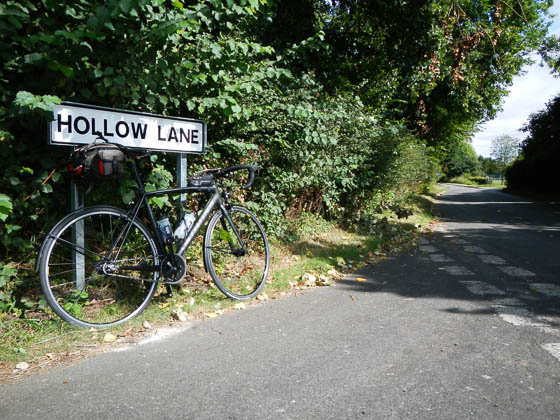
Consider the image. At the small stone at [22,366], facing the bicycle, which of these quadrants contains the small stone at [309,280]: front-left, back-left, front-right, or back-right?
front-right

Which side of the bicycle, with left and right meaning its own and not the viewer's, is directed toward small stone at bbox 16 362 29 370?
back

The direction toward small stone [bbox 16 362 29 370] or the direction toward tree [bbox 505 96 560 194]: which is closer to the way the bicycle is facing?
the tree

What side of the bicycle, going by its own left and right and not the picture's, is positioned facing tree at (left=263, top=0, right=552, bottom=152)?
front

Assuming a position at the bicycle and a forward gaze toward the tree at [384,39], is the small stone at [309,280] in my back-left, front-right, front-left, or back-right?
front-right

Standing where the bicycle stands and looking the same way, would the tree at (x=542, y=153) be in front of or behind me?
in front

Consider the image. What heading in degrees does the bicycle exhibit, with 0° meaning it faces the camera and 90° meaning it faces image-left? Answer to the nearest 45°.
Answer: approximately 225°

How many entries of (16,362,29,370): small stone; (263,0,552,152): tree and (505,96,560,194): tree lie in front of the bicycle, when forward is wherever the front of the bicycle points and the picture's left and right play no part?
2

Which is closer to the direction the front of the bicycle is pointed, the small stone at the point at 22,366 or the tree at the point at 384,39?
the tree
